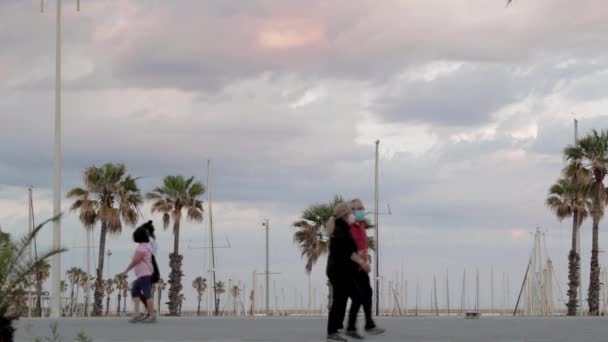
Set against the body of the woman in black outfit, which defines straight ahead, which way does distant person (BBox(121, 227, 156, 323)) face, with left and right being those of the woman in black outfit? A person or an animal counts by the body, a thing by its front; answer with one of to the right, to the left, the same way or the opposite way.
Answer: the opposite way

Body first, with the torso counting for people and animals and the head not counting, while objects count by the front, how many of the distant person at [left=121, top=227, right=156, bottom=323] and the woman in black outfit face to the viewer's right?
1
